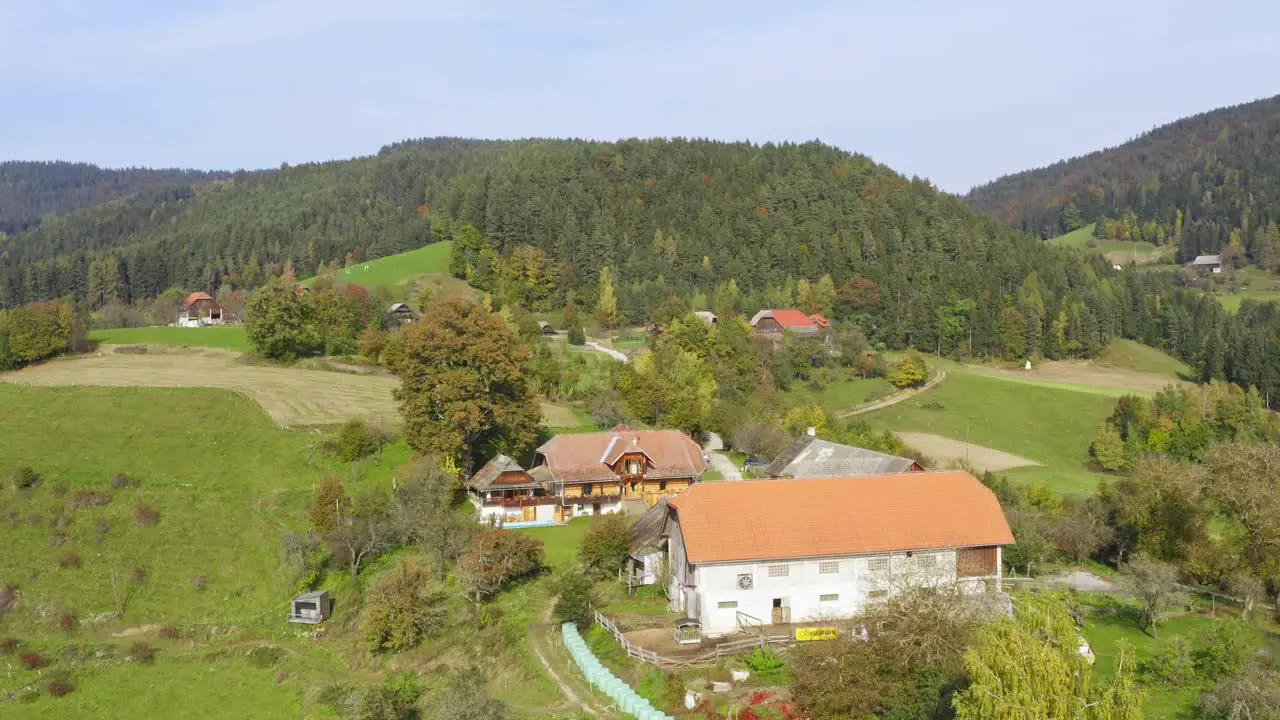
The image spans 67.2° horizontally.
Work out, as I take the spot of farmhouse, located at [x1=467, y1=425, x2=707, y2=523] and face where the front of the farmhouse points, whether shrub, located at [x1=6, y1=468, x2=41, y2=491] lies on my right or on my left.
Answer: on my right

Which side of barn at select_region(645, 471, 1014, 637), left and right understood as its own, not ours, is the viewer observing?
front

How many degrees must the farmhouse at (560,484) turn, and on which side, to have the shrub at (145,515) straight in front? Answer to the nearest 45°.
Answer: approximately 90° to its right

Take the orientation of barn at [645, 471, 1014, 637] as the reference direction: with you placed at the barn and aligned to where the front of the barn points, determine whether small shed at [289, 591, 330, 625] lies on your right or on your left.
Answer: on your right

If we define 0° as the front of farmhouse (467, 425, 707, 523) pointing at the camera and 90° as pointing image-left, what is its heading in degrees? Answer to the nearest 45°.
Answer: approximately 0°

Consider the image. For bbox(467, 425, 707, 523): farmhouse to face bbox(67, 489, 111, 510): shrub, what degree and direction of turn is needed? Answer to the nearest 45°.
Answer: approximately 90° to its right

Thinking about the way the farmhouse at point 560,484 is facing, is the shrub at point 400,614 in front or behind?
in front

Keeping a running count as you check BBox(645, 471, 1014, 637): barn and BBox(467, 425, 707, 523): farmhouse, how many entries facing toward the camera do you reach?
2

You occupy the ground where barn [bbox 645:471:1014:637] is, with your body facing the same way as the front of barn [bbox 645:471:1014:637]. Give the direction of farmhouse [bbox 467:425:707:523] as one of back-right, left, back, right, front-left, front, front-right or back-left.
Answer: back-right

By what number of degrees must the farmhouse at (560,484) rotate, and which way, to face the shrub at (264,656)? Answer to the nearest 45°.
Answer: approximately 45° to its right

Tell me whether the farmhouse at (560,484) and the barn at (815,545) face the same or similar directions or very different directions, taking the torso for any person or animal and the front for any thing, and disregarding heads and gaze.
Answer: same or similar directions

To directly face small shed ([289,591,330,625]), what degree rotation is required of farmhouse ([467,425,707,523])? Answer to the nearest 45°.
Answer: approximately 45° to its right

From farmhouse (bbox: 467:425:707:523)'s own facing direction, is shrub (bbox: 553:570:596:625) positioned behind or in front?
in front

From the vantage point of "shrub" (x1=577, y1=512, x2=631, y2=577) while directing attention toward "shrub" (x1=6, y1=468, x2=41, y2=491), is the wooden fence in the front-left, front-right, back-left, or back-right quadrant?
back-left

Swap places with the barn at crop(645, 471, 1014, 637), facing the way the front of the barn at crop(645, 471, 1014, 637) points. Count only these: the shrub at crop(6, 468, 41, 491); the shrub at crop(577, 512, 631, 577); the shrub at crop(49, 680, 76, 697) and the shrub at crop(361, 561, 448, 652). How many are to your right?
4

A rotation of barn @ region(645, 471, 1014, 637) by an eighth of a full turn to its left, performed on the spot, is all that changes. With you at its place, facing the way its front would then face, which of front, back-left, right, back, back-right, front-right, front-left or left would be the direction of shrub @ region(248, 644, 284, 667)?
back-right

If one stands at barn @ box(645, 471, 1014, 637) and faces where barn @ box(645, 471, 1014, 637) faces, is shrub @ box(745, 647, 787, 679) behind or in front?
in front

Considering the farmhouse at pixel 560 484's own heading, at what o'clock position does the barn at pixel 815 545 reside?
the barn at pixel 815 545 is roughly at 11 o'clock from the farmhouse at pixel 560 484.

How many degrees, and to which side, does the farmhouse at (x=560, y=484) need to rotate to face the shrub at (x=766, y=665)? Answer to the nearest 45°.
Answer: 0° — it already faces it

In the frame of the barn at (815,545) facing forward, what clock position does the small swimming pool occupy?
The small swimming pool is roughly at 4 o'clock from the barn.
